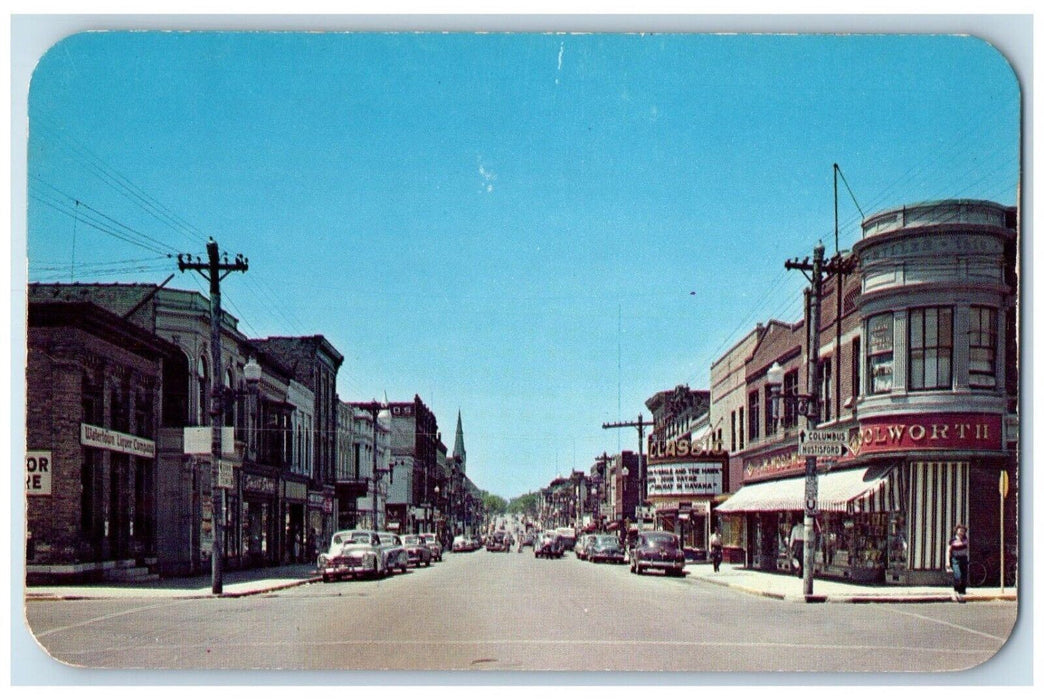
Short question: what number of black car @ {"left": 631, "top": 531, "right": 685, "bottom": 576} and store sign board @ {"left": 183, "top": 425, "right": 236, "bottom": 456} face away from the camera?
1

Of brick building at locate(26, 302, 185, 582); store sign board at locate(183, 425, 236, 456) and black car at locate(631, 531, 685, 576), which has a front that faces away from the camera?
the black car

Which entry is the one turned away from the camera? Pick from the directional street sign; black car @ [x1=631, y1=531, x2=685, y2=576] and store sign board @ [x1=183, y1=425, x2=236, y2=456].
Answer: the black car

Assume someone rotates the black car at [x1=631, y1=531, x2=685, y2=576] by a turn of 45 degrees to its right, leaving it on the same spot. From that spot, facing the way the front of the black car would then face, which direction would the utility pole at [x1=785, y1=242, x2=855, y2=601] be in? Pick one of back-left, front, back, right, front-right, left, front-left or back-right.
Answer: back-right

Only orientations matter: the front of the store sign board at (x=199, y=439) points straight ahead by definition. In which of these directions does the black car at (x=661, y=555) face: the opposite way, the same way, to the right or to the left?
the opposite way

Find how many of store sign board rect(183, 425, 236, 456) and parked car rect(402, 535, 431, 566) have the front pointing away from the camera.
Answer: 0

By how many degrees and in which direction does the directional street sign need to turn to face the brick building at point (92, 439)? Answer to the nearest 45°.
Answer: approximately 45° to its right

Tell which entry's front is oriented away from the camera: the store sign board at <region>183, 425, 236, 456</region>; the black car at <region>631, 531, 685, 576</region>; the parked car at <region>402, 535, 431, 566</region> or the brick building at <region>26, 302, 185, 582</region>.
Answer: the black car

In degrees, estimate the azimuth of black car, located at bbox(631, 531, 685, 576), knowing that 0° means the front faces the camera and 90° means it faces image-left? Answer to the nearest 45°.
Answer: approximately 180°

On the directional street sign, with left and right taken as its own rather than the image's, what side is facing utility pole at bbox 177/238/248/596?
right
